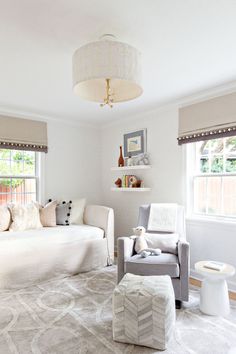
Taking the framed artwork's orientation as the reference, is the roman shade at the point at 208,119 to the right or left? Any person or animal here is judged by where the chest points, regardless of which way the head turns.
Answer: on its left

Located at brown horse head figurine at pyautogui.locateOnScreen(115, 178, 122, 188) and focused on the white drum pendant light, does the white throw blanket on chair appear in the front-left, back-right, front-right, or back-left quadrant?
front-left

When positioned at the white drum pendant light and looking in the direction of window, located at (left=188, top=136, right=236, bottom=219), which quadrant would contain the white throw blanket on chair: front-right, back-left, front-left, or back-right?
front-left

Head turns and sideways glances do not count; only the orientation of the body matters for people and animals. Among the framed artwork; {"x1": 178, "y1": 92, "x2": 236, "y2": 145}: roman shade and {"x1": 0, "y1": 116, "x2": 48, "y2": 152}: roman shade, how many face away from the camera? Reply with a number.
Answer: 0

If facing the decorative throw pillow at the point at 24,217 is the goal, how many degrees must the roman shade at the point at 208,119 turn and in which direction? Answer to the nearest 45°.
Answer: approximately 45° to its right

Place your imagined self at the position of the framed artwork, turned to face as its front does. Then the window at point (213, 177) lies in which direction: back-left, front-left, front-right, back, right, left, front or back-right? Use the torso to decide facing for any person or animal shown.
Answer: left

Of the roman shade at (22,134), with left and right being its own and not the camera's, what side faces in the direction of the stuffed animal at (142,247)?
front

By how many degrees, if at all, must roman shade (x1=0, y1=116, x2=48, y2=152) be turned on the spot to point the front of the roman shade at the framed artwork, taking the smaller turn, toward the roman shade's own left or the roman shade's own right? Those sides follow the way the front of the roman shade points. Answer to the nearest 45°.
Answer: approximately 45° to the roman shade's own left

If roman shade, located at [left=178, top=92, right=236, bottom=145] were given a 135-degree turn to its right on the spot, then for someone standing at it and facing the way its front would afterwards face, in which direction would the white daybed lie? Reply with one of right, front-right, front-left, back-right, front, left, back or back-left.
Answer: left

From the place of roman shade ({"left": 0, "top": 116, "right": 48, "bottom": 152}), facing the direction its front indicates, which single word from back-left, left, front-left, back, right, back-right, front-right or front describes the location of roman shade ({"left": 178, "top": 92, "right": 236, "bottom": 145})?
front

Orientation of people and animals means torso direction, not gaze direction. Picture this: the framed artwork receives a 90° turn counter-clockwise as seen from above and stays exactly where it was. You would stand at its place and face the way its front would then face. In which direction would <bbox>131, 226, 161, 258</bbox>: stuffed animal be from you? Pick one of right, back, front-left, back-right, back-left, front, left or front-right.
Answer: front-right

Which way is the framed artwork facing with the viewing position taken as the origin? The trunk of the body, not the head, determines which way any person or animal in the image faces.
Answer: facing the viewer and to the left of the viewer

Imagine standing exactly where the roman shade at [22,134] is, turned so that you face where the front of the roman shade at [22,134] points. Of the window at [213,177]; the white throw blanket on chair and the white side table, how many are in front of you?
3

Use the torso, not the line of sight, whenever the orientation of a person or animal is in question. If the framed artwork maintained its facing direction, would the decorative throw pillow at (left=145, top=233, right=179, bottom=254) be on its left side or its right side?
on its left

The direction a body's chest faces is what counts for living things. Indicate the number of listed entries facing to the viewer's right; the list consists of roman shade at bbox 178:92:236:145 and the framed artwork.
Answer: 0

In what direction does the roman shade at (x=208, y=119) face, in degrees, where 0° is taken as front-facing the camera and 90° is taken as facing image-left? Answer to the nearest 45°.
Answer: approximately 45°

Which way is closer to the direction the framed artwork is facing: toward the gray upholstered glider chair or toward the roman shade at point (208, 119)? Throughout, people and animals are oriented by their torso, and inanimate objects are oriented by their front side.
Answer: the gray upholstered glider chair
